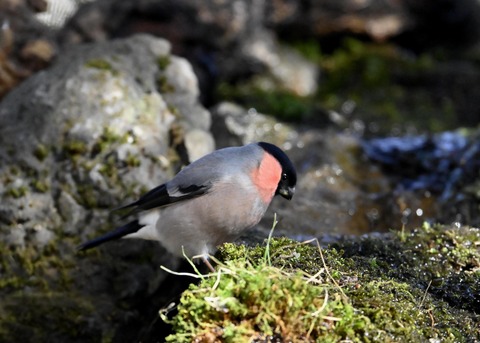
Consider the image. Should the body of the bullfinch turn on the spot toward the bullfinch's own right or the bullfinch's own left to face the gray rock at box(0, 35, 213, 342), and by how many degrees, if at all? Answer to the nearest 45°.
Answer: approximately 135° to the bullfinch's own left

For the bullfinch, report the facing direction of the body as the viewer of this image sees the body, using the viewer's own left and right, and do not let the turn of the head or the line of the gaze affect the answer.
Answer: facing to the right of the viewer
